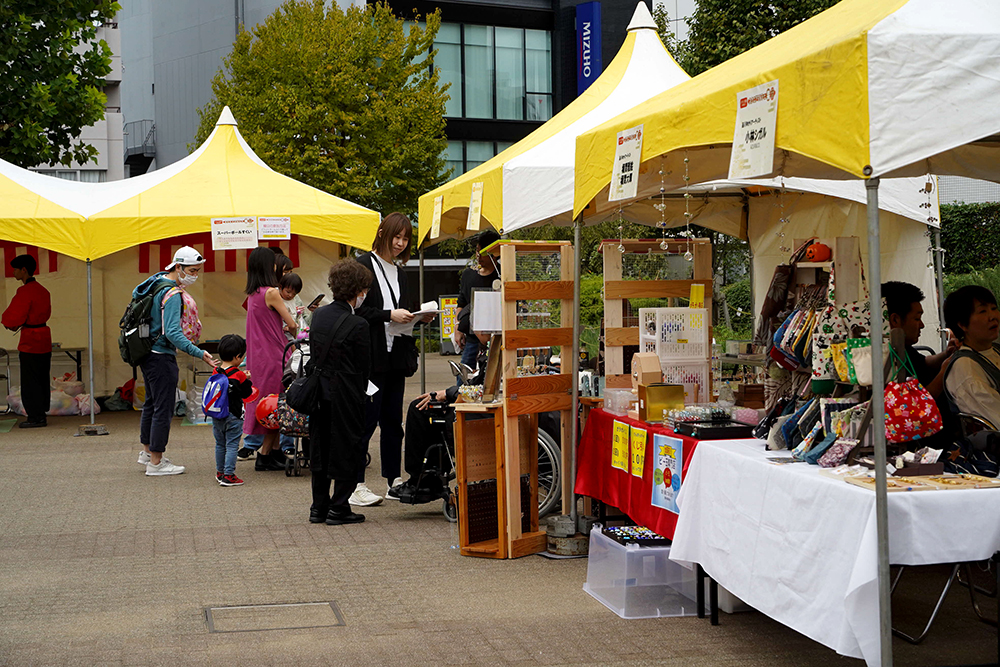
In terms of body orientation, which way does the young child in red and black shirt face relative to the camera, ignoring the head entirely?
to the viewer's right

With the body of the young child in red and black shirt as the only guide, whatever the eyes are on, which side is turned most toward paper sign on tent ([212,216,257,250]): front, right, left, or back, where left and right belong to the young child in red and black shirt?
left

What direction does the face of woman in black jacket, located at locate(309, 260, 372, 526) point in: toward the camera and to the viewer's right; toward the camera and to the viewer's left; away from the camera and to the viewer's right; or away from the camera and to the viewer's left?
away from the camera and to the viewer's right

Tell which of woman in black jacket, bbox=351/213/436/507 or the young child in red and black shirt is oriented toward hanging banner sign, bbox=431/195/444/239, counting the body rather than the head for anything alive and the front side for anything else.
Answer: the young child in red and black shirt

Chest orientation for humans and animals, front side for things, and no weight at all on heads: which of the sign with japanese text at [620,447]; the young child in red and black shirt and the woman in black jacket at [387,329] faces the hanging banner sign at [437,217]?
the young child in red and black shirt

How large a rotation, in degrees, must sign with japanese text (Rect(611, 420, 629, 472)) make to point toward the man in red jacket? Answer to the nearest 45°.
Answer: approximately 90° to its right
